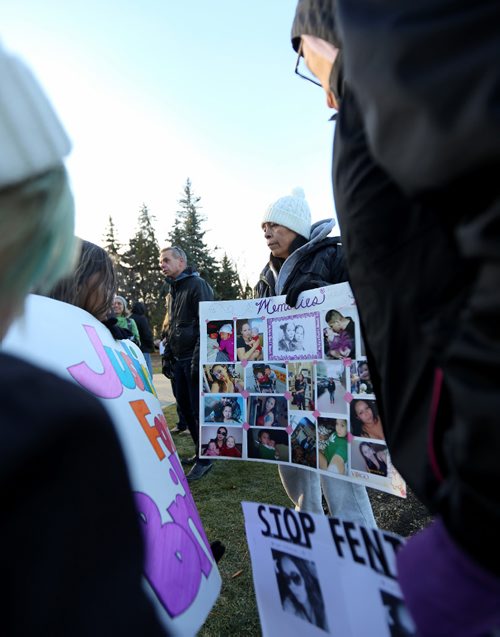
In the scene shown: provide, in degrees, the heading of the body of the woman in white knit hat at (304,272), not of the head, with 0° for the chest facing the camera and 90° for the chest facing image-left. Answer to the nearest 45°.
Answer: approximately 45°

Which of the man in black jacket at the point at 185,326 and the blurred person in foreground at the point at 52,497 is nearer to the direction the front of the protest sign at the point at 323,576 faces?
the blurred person in foreground

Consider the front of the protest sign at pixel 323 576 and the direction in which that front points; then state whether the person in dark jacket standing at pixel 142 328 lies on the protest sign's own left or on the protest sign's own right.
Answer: on the protest sign's own right

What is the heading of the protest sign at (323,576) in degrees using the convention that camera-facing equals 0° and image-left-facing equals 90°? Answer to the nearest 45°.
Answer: approximately 45°

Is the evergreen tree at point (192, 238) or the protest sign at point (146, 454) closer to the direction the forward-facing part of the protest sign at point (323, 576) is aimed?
the protest sign
